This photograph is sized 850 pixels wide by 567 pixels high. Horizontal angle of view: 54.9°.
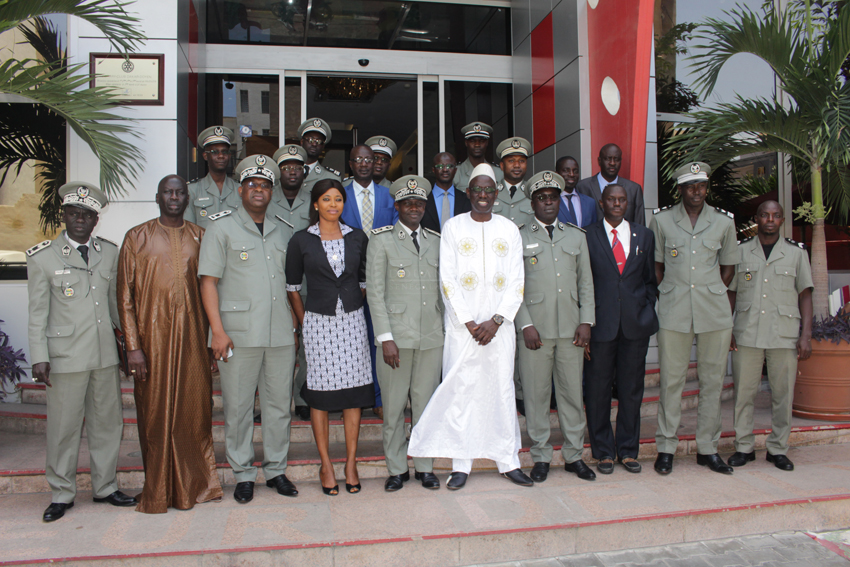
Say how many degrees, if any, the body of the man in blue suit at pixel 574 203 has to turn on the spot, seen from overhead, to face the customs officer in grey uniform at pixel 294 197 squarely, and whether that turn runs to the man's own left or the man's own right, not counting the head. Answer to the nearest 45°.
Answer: approximately 45° to the man's own right

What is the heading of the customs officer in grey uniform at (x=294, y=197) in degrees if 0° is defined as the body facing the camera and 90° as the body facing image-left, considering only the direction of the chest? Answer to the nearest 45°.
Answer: approximately 0°

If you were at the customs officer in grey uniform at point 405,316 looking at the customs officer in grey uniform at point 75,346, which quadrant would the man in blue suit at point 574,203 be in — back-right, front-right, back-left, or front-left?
back-right
